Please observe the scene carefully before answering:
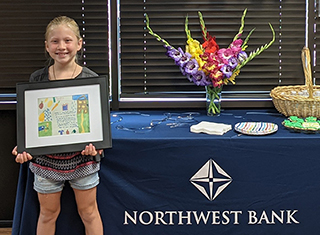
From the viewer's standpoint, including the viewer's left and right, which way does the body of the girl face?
facing the viewer

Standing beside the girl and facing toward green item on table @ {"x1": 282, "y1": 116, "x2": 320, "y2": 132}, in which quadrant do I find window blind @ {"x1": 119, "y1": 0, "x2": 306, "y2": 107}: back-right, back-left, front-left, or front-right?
front-left

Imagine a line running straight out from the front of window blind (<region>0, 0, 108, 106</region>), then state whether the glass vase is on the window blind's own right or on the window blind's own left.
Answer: on the window blind's own left

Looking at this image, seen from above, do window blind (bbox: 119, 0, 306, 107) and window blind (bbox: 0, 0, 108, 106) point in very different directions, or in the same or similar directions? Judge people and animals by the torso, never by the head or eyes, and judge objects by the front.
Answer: same or similar directions

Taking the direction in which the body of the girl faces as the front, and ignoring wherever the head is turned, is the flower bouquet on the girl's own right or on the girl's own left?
on the girl's own left

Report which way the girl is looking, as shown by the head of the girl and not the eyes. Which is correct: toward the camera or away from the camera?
toward the camera

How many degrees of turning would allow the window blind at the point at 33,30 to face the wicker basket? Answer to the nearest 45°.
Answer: approximately 45° to its left

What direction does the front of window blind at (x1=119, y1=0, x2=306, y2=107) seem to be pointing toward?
toward the camera
